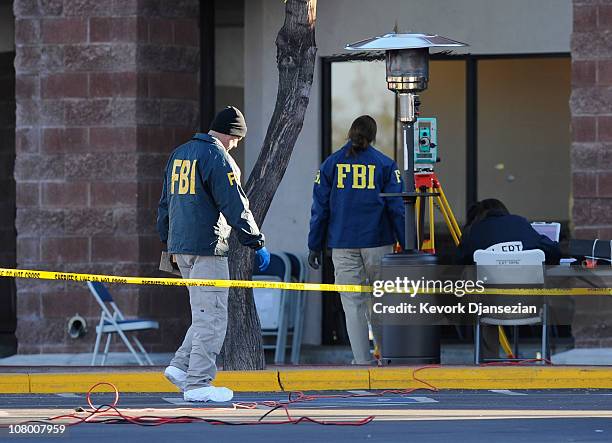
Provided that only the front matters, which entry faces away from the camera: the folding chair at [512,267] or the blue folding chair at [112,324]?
the folding chair

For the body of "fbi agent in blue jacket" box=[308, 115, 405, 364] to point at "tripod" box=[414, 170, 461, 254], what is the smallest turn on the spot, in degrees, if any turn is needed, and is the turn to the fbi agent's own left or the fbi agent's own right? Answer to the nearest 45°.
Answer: approximately 45° to the fbi agent's own right

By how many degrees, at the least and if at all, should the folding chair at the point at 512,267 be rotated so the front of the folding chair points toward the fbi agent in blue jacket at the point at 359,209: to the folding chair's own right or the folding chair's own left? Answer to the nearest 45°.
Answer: approximately 90° to the folding chair's own left

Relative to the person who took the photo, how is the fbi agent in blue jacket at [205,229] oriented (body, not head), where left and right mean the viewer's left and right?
facing away from the viewer and to the right of the viewer

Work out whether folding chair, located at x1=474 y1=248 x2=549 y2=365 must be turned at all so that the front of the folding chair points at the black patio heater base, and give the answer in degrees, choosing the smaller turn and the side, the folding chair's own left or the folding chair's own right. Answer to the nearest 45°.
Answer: approximately 135° to the folding chair's own left

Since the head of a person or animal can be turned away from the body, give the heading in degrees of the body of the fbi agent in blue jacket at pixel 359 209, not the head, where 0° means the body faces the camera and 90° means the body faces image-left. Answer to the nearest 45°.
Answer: approximately 180°

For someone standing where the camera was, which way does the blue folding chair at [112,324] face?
facing to the right of the viewer

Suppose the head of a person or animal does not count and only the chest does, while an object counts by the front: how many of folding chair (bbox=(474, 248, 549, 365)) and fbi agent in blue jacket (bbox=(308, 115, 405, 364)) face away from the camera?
2

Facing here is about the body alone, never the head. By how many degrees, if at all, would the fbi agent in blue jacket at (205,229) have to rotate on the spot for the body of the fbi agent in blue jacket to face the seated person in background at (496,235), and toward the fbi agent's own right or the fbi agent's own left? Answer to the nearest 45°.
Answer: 0° — they already face them

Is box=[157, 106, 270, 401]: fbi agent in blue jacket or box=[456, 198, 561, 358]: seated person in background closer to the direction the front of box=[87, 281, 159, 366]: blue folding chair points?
the seated person in background

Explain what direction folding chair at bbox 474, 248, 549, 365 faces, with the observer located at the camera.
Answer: facing away from the viewer
